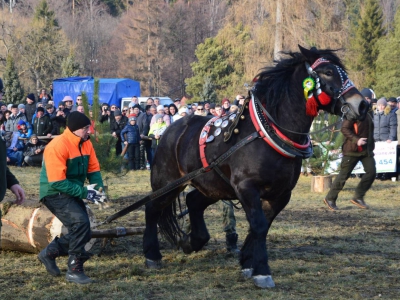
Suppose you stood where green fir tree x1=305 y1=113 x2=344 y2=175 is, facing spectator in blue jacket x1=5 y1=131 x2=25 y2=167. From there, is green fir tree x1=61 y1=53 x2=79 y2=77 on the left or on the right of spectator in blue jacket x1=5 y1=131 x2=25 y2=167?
right

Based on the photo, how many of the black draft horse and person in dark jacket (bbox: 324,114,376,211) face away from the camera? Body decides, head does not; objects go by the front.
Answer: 0

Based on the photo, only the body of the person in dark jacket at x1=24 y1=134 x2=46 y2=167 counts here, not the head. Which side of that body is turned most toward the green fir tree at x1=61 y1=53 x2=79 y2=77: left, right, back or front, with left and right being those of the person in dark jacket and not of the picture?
back

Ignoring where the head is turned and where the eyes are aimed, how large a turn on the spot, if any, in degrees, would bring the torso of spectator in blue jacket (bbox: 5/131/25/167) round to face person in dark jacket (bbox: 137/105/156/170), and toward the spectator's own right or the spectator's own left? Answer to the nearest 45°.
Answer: approximately 45° to the spectator's own left

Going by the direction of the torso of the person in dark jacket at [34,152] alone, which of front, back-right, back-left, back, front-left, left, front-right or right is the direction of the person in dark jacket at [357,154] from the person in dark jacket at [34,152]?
front-left

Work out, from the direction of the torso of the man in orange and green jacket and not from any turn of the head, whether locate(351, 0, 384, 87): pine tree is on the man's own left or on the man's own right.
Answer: on the man's own left

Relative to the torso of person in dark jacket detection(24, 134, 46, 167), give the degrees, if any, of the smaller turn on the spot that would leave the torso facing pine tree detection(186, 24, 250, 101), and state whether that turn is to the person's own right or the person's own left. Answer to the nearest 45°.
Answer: approximately 135° to the person's own left

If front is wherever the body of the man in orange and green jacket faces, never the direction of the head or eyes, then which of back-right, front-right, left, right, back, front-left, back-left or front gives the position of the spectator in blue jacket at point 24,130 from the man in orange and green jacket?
back-left

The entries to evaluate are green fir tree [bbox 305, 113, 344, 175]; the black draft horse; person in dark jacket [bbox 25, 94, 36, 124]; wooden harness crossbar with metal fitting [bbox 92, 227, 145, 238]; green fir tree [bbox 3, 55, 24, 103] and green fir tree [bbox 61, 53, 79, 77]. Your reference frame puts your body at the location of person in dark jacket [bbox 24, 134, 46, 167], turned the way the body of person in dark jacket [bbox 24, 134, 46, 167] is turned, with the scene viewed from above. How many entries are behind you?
3

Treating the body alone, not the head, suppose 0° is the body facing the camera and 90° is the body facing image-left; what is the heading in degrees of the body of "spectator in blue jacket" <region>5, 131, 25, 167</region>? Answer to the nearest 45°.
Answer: approximately 315°

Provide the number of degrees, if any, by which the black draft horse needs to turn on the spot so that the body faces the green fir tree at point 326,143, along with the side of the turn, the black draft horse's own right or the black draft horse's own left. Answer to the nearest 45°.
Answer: approximately 135° to the black draft horse's own left

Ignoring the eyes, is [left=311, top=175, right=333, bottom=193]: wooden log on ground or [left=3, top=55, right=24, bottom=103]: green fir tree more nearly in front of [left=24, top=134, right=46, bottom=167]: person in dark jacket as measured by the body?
the wooden log on ground

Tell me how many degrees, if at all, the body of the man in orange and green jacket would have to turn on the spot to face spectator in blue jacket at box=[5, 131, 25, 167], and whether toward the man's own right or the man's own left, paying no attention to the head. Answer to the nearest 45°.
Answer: approximately 135° to the man's own left

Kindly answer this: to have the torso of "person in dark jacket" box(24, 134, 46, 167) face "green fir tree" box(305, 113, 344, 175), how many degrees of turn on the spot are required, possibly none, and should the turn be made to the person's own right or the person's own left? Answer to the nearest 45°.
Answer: approximately 45° to the person's own left
